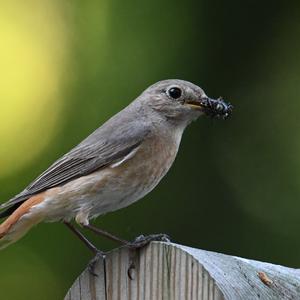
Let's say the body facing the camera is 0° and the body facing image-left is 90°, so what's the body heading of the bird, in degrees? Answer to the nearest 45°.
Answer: approximately 270°
